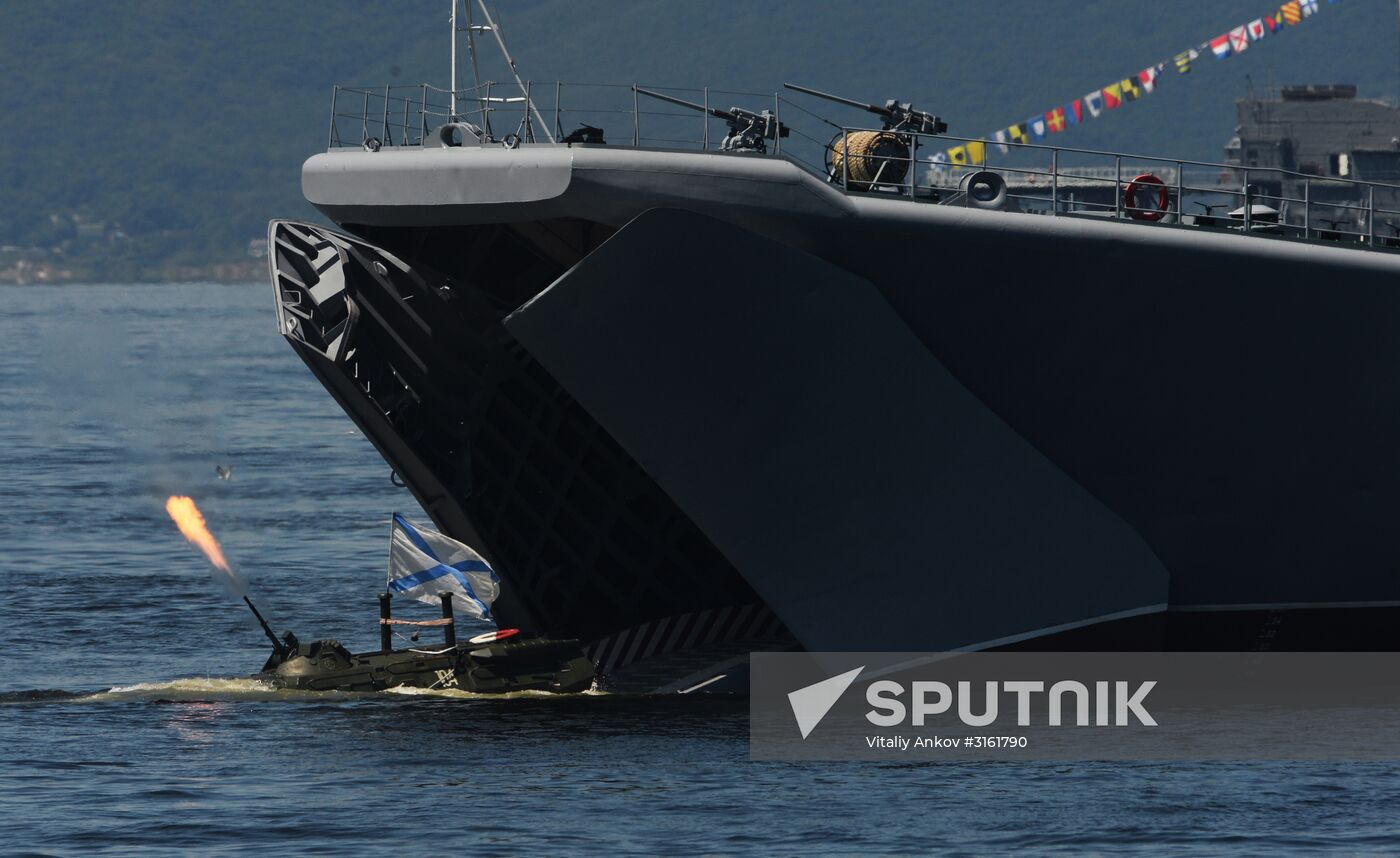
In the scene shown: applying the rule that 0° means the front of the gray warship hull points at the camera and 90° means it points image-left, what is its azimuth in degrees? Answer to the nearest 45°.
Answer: approximately 45°
